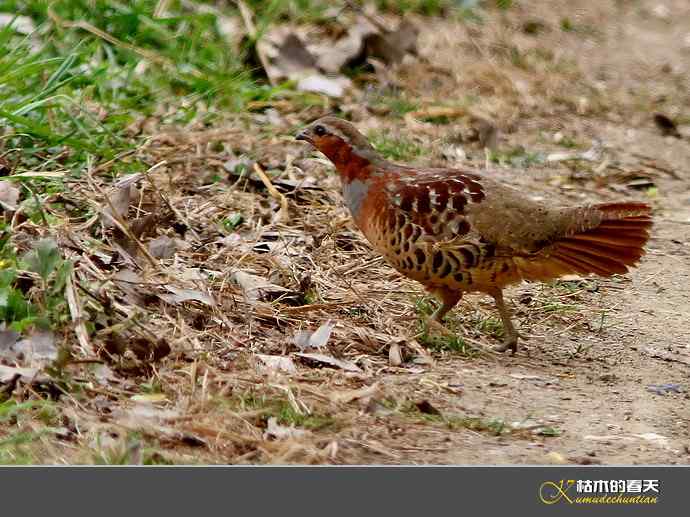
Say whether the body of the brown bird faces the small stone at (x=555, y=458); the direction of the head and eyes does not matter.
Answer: no

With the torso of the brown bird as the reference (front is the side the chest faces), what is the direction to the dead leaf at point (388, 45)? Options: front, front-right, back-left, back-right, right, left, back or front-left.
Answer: right

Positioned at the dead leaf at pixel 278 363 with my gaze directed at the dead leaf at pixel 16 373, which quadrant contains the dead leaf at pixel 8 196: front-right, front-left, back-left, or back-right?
front-right

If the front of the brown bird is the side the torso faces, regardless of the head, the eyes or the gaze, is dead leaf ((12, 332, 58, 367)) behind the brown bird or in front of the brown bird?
in front

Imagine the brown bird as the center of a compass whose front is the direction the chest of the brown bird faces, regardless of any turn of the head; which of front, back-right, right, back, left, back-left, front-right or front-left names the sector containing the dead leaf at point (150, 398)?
front-left

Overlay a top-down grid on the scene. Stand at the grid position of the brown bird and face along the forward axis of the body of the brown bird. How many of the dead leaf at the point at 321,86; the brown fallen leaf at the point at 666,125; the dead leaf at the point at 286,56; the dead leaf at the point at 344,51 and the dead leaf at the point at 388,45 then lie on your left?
0

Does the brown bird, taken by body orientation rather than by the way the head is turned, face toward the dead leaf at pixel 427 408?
no

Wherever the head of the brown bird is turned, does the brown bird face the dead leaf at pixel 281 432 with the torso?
no

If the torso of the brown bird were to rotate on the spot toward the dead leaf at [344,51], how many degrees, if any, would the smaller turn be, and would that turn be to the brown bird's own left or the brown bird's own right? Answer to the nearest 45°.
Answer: approximately 90° to the brown bird's own right

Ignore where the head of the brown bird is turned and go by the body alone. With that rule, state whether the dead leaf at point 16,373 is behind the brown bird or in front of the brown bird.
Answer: in front

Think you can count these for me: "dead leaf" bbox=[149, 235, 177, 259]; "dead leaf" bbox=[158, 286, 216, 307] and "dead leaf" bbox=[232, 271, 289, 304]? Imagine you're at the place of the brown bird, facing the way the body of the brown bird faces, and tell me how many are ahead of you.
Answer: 3

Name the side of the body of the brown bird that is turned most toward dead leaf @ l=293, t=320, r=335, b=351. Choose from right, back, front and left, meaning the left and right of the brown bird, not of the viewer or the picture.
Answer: front

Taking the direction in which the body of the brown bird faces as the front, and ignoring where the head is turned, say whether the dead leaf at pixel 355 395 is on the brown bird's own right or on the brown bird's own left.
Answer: on the brown bird's own left

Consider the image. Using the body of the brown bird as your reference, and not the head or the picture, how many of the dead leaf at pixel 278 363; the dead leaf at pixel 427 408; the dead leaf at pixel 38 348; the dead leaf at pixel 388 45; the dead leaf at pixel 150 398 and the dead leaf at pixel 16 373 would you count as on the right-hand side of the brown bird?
1

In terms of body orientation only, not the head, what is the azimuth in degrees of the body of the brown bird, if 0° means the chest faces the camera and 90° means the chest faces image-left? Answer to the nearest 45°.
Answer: approximately 90°

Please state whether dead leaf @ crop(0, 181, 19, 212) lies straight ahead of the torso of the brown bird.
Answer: yes

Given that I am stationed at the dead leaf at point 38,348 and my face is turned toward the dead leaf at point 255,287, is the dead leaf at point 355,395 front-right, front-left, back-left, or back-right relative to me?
front-right

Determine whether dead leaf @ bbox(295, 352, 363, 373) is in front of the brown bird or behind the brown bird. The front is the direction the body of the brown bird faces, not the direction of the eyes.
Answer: in front

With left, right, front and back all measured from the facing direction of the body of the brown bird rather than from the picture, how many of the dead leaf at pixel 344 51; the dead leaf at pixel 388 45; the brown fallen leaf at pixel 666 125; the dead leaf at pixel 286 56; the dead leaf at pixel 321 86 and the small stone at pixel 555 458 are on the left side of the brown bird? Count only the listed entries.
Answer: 1

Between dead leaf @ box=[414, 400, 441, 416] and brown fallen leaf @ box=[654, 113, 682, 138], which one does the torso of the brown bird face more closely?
the dead leaf
